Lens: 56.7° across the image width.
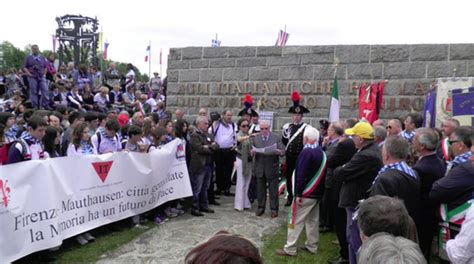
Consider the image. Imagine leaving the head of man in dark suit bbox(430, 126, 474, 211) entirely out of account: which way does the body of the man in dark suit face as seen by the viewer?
to the viewer's left

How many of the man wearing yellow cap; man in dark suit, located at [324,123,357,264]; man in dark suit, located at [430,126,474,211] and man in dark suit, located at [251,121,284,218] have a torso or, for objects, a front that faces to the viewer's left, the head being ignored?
3

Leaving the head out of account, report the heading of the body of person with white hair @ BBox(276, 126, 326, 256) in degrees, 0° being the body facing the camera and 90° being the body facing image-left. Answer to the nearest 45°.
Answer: approximately 135°

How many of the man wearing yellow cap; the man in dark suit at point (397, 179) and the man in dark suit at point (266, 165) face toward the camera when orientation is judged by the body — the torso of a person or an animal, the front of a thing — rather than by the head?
1

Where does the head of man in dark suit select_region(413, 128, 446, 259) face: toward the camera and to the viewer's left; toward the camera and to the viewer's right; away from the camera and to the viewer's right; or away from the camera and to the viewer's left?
away from the camera and to the viewer's left

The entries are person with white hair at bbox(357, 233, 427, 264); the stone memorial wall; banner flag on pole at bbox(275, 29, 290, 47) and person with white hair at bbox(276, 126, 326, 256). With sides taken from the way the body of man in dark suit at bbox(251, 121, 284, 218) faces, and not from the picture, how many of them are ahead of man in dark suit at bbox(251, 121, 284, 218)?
2

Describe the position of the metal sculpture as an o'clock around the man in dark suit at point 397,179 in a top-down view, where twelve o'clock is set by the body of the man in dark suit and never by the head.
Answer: The metal sculpture is roughly at 12 o'clock from the man in dark suit.

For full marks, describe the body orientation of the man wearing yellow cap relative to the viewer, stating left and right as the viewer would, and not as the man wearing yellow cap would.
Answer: facing to the left of the viewer

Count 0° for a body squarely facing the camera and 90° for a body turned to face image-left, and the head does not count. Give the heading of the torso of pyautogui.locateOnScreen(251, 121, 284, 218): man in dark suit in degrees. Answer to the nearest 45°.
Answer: approximately 0°

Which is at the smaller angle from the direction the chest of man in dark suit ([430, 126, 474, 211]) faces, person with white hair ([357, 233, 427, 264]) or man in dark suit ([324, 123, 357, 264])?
the man in dark suit

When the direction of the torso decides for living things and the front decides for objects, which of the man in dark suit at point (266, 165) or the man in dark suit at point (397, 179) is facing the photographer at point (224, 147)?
the man in dark suit at point (397, 179)

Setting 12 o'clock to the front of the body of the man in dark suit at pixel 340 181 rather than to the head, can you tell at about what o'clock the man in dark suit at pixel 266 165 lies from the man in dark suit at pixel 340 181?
the man in dark suit at pixel 266 165 is roughly at 2 o'clock from the man in dark suit at pixel 340 181.

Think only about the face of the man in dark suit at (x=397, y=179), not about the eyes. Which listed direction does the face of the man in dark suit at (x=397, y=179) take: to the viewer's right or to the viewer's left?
to the viewer's left

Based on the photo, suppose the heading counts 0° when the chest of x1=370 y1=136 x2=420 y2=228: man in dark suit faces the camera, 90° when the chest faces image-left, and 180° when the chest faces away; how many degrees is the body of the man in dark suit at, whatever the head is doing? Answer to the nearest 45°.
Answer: approximately 135°

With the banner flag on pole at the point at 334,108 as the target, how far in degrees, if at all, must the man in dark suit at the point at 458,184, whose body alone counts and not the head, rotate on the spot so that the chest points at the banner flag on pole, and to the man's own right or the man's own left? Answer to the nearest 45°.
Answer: approximately 45° to the man's own right

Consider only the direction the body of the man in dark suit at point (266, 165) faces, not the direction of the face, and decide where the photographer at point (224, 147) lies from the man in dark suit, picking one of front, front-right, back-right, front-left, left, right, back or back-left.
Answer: back-right

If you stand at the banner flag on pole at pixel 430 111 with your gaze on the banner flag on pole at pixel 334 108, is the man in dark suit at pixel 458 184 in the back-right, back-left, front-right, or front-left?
back-left
